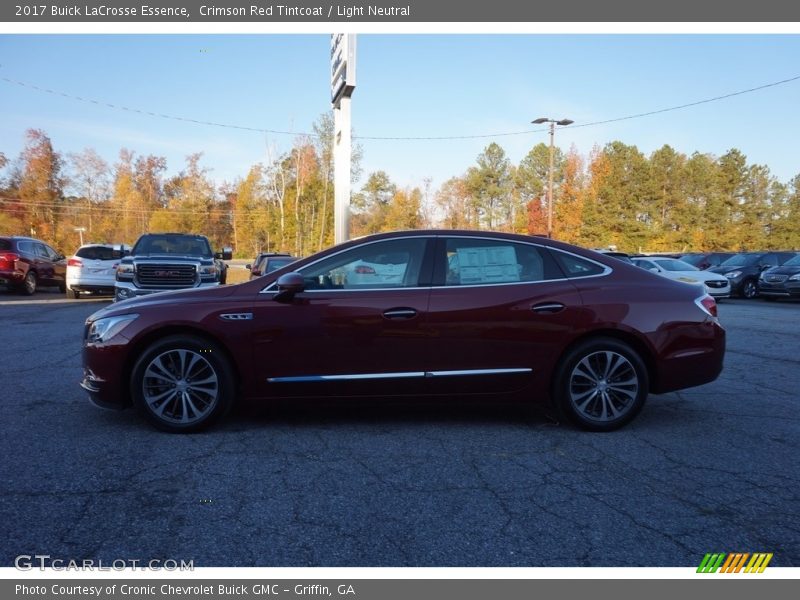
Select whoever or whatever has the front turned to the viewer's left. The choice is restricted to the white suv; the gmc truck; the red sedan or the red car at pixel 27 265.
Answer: the red sedan

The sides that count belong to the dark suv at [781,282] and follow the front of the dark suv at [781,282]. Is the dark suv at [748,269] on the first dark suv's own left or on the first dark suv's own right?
on the first dark suv's own right

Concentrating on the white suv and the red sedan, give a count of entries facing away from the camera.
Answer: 1

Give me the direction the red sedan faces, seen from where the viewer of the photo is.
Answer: facing to the left of the viewer

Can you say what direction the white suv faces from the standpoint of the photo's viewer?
facing away from the viewer

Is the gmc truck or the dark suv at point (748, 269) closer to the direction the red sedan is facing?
the gmc truck

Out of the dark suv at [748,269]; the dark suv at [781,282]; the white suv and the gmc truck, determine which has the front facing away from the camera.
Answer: the white suv

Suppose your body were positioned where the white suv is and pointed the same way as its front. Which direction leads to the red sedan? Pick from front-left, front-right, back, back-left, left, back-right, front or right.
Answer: back

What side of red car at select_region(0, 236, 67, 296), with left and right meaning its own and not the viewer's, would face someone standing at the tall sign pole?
right
